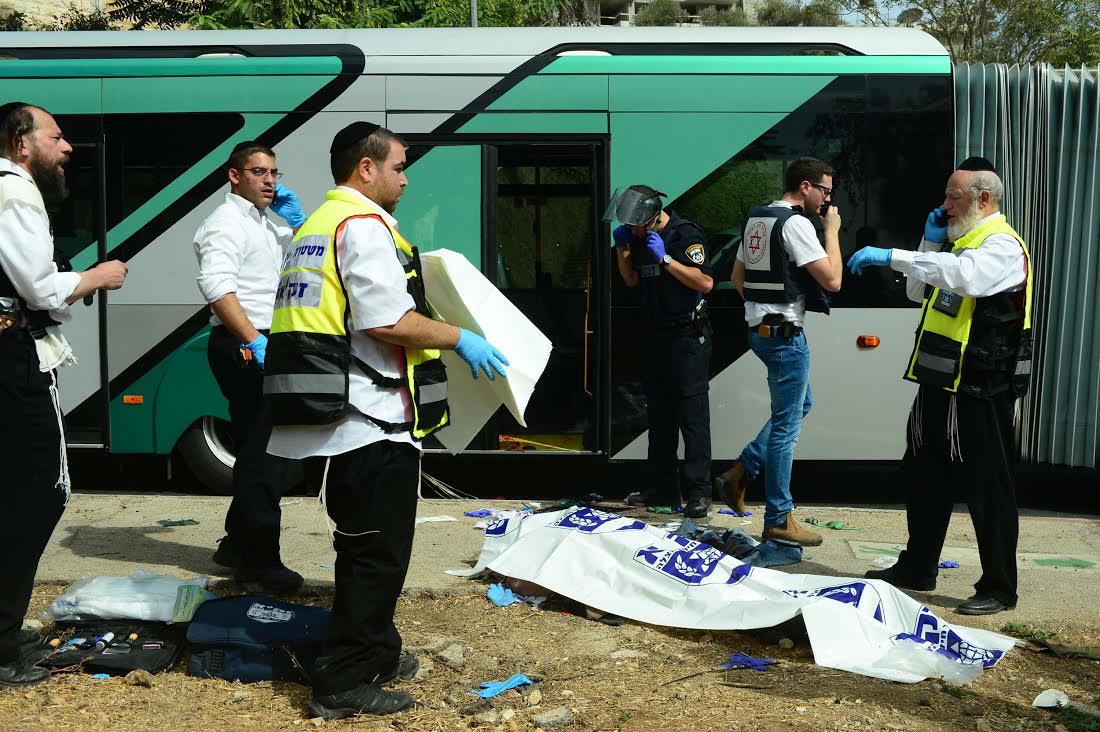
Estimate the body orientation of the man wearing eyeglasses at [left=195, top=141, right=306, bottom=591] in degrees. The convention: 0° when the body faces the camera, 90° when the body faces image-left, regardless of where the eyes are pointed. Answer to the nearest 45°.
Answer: approximately 315°

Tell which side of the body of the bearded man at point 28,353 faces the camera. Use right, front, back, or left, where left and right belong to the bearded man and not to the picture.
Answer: right

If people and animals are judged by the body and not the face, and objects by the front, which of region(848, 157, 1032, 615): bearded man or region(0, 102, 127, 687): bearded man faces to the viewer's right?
region(0, 102, 127, 687): bearded man

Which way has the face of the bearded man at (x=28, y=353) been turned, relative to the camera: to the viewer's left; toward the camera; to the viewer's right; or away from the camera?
to the viewer's right

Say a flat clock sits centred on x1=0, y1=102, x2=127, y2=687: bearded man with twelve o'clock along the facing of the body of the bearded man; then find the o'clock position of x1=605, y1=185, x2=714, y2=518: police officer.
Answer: The police officer is roughly at 11 o'clock from the bearded man.

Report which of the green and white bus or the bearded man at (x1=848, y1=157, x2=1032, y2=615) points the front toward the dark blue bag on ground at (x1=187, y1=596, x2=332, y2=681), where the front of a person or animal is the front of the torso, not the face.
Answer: the bearded man
